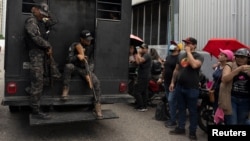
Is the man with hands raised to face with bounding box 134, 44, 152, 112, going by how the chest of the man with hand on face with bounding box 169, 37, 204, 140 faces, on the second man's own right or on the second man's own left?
on the second man's own right

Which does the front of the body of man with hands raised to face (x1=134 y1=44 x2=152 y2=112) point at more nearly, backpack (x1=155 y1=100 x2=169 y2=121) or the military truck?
the military truck

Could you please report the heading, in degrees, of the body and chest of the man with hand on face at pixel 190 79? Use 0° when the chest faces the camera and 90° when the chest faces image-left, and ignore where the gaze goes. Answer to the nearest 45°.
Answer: approximately 45°

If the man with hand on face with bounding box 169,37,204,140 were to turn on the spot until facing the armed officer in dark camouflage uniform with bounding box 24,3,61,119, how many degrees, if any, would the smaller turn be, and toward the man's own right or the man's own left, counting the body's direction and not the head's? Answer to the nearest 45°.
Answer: approximately 45° to the man's own right

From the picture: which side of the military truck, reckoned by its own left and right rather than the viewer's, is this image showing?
back

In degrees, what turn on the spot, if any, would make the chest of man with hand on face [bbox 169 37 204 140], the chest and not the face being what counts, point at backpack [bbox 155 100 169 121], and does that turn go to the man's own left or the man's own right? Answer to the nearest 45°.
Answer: approximately 135° to the man's own right

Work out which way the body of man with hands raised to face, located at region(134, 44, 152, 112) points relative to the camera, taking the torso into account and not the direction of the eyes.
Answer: to the viewer's left
